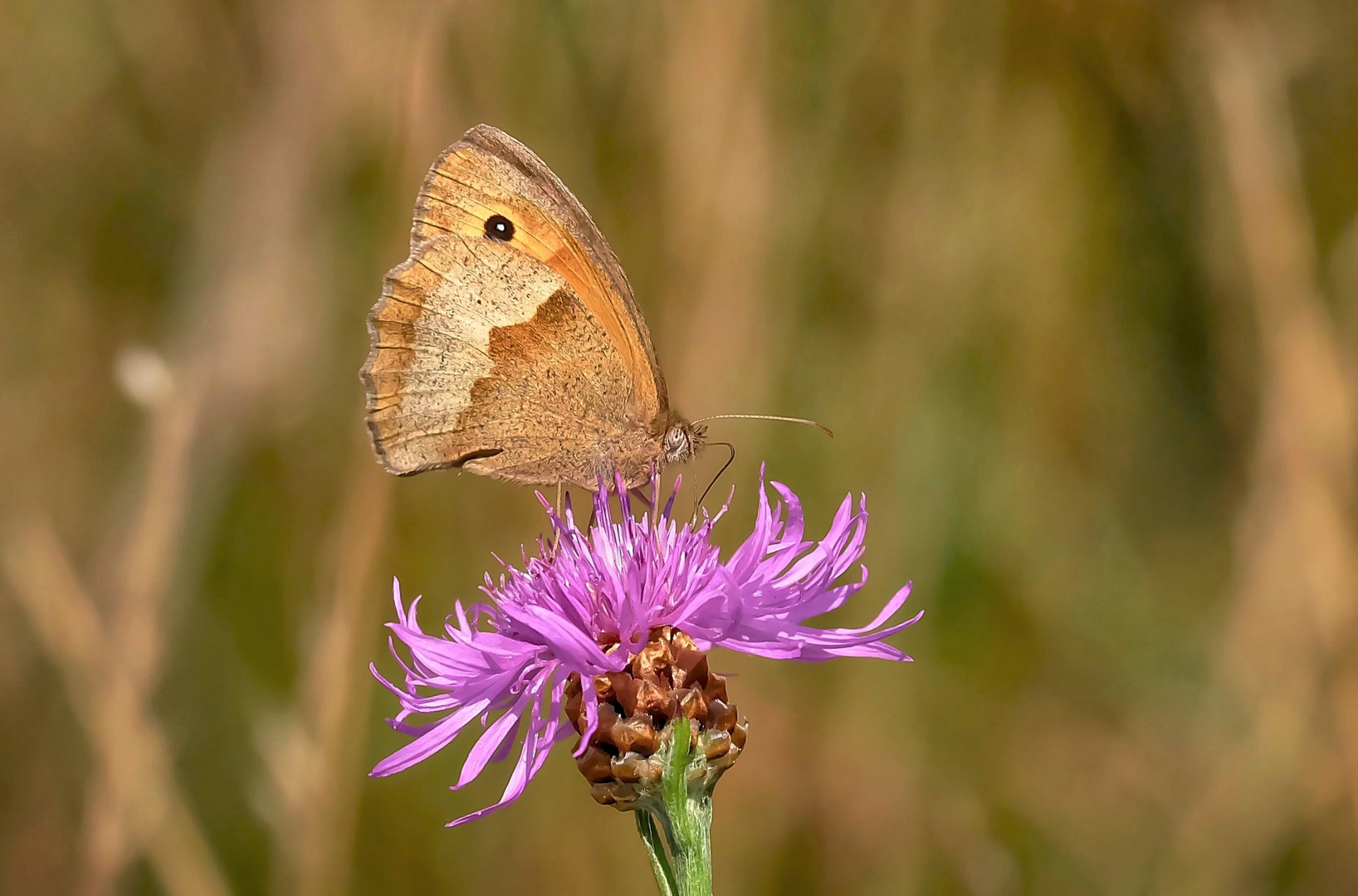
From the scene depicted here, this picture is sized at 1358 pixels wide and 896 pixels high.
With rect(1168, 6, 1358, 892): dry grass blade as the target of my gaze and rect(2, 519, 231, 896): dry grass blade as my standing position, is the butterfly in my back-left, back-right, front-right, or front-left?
front-right

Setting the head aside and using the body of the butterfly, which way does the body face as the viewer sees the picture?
to the viewer's right

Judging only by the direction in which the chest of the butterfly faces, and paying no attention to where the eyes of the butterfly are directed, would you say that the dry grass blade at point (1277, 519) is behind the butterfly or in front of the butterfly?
in front
